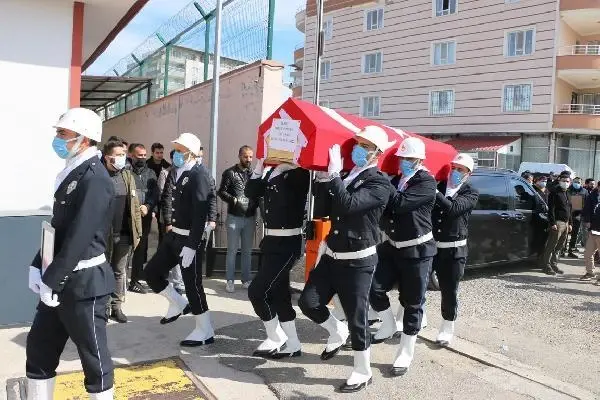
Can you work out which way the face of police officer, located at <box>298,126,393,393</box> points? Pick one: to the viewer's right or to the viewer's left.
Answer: to the viewer's left

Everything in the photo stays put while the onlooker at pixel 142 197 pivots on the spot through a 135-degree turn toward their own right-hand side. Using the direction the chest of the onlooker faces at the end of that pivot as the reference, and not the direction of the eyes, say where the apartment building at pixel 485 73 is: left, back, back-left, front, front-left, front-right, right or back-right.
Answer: back-right

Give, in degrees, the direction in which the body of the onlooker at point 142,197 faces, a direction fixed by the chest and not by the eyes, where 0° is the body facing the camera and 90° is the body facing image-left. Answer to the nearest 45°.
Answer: approximately 315°

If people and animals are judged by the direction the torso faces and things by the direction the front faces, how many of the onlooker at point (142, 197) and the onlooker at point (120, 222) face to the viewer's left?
0

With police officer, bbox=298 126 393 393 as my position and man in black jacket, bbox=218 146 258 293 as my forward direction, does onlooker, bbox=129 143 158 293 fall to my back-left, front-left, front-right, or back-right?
front-left

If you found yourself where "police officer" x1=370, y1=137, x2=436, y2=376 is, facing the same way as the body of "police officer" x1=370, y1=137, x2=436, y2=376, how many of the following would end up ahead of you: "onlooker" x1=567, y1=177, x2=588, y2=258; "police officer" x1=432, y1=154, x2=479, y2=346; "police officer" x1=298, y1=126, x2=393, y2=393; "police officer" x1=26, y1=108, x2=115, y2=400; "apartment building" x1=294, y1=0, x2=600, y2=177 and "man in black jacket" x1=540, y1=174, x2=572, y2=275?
2

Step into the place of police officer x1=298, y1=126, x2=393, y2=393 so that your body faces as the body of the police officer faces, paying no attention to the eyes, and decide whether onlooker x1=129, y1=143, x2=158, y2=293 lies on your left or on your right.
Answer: on your right

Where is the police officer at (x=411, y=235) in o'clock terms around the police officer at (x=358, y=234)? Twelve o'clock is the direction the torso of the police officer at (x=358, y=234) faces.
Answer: the police officer at (x=411, y=235) is roughly at 6 o'clock from the police officer at (x=358, y=234).

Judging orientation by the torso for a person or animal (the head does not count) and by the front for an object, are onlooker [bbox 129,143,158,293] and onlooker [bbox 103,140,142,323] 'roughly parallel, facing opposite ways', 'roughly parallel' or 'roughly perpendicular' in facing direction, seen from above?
roughly parallel

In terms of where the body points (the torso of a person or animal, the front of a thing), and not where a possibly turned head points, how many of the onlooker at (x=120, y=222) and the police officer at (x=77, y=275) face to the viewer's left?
1

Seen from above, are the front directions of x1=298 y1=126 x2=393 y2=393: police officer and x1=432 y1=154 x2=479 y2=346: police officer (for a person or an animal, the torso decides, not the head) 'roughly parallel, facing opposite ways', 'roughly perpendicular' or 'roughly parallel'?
roughly parallel

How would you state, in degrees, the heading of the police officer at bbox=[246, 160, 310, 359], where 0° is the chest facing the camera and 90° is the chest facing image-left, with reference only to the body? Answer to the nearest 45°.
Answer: approximately 45°

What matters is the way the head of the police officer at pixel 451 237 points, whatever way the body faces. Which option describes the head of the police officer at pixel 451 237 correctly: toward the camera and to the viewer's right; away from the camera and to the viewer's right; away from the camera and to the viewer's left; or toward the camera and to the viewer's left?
toward the camera and to the viewer's left

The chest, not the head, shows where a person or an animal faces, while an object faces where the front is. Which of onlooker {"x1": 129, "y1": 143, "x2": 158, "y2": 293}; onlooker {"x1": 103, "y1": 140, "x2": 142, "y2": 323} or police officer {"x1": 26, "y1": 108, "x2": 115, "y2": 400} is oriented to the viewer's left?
the police officer

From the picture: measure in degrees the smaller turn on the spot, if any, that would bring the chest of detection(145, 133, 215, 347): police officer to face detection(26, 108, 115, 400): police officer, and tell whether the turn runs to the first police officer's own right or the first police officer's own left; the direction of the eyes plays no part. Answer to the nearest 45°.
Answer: approximately 45° to the first police officer's own left

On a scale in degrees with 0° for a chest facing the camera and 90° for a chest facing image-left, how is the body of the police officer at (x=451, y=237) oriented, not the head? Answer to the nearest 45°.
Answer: approximately 45°

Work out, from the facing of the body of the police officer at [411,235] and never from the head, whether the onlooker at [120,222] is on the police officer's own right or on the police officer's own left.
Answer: on the police officer's own right

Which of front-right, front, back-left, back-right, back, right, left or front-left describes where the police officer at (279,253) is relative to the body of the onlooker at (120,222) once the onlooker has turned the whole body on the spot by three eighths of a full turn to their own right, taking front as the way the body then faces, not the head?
back-left

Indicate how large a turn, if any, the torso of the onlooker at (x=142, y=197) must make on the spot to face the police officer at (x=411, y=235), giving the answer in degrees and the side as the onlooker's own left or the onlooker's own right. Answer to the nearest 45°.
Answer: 0° — they already face them
